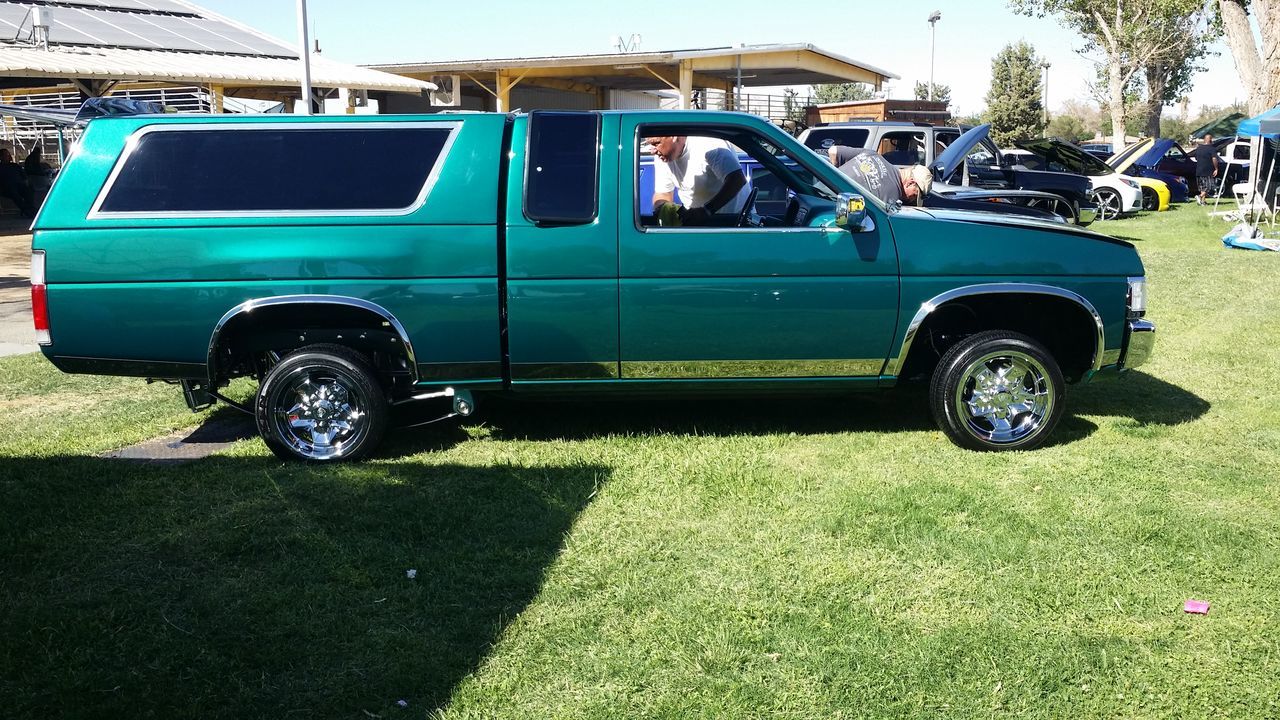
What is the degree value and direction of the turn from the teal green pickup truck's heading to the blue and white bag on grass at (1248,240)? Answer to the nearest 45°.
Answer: approximately 45° to its left

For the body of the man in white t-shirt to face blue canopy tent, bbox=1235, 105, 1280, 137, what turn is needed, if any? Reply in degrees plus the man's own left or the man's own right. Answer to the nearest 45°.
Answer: approximately 180°

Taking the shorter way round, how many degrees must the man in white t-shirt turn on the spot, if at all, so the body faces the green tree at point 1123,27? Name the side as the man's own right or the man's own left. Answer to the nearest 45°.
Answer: approximately 180°

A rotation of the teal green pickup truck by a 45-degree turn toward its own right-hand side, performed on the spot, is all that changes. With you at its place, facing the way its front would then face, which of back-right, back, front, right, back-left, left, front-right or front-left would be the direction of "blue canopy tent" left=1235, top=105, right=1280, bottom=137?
left

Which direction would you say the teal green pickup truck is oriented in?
to the viewer's right

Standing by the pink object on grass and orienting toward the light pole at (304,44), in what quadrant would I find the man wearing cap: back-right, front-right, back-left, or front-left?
front-right

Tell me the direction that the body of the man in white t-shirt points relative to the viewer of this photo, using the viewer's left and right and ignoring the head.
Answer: facing the viewer and to the left of the viewer

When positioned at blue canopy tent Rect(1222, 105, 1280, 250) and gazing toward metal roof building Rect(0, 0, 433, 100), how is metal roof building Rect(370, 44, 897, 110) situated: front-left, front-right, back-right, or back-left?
front-right

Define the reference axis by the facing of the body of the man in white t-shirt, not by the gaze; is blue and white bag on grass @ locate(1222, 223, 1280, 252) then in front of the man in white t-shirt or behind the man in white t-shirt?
behind

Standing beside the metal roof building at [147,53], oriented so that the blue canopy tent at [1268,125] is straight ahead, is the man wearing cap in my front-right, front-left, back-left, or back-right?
front-right
